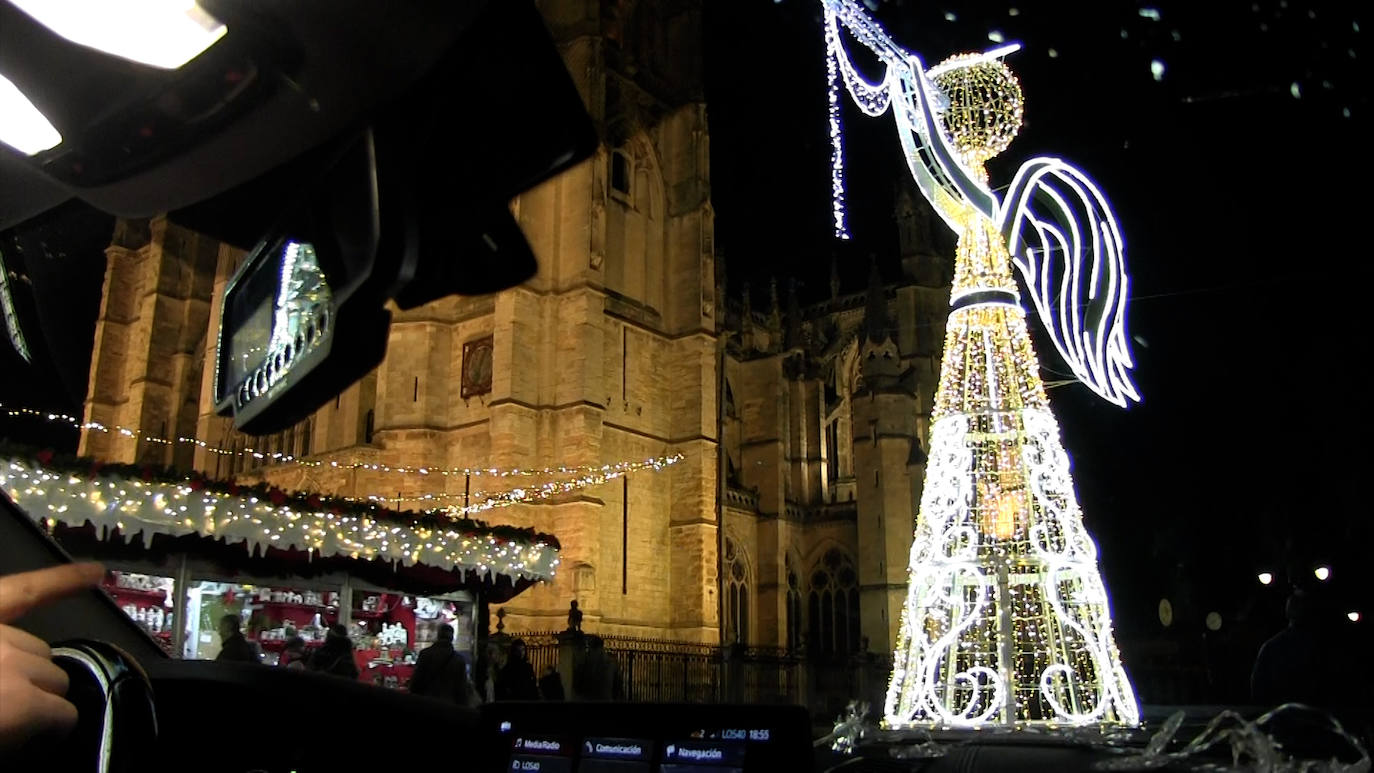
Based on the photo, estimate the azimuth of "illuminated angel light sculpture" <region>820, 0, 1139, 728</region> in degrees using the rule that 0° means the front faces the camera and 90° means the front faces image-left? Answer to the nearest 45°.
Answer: approximately 90°

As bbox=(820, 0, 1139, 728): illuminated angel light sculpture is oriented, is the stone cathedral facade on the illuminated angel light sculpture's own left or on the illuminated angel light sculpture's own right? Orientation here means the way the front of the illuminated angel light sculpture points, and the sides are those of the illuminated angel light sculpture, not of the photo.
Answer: on the illuminated angel light sculpture's own right

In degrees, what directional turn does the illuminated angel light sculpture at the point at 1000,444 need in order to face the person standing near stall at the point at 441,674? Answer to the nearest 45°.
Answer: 0° — it already faces them

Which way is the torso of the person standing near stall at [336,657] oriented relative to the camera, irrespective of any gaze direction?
away from the camera

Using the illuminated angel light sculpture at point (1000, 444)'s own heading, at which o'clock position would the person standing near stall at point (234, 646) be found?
The person standing near stall is roughly at 12 o'clock from the illuminated angel light sculpture.

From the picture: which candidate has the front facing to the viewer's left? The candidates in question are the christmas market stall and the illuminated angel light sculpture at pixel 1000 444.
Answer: the illuminated angel light sculpture

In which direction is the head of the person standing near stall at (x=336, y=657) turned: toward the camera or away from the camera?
away from the camera

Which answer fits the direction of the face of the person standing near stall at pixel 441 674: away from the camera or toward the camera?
away from the camera

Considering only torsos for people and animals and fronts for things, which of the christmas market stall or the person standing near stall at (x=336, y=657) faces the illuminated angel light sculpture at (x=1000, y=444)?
the christmas market stall

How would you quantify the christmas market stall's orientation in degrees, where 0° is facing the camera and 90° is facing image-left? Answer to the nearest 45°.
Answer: approximately 315°

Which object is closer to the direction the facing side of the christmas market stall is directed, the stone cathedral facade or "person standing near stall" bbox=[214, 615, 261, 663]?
the person standing near stall

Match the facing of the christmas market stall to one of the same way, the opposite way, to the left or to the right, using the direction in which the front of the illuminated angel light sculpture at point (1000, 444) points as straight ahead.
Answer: the opposite way
